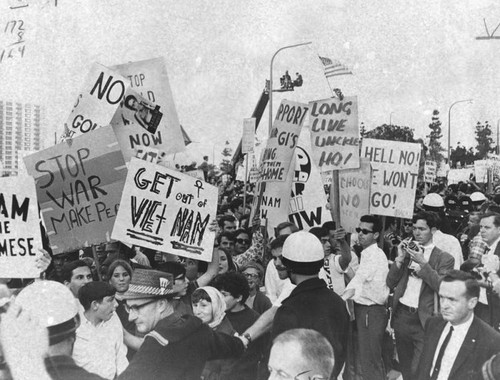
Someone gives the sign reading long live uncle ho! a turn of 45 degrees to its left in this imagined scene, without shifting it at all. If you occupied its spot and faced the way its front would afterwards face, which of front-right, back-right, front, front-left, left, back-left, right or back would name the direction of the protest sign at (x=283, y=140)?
back

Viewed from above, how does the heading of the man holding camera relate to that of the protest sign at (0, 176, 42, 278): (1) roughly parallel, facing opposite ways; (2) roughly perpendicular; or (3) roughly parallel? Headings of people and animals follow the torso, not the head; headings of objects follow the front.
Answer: roughly perpendicular

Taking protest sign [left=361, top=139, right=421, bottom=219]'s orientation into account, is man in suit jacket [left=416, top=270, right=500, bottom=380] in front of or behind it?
in front

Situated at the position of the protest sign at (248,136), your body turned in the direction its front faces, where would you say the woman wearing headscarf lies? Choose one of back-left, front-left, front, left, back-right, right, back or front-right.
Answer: front

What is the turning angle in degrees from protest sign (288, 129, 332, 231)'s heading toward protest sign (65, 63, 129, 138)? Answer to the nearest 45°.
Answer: approximately 45° to its right

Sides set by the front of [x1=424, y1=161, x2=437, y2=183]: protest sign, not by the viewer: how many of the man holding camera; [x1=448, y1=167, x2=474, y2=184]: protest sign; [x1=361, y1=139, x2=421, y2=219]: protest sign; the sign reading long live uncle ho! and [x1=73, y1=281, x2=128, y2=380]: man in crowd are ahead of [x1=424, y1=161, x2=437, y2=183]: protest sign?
4

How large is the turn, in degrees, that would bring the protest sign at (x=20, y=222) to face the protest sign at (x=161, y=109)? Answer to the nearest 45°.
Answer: approximately 135° to its left

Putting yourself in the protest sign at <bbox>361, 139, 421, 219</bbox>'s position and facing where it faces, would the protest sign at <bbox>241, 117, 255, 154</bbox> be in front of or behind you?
behind

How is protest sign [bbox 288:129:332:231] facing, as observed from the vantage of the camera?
facing the viewer

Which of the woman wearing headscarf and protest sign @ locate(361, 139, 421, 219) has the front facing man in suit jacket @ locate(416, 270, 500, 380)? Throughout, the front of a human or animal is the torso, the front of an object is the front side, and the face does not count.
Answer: the protest sign

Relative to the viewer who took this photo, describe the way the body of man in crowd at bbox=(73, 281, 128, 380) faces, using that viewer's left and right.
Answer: facing the viewer and to the right of the viewer

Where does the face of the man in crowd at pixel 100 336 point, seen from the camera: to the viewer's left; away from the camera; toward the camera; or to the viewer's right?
to the viewer's right

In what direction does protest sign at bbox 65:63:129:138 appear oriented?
toward the camera

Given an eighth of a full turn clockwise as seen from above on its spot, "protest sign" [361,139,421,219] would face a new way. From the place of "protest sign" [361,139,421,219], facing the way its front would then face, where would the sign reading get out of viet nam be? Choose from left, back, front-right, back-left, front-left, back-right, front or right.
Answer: front
